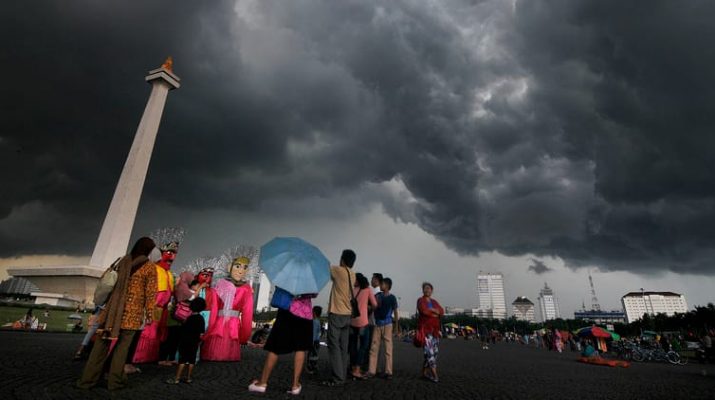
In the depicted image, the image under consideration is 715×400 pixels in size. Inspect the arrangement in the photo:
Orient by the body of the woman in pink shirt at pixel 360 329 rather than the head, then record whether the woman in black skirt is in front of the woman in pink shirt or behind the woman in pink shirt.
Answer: behind

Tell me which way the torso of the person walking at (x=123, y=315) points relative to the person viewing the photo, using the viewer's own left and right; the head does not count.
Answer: facing away from the viewer and to the right of the viewer

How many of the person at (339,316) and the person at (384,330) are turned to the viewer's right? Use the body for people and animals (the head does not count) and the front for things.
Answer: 0

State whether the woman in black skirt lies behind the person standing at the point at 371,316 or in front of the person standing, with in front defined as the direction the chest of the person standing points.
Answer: in front

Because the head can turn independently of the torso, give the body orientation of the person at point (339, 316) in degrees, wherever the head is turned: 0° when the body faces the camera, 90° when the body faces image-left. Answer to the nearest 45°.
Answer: approximately 135°
